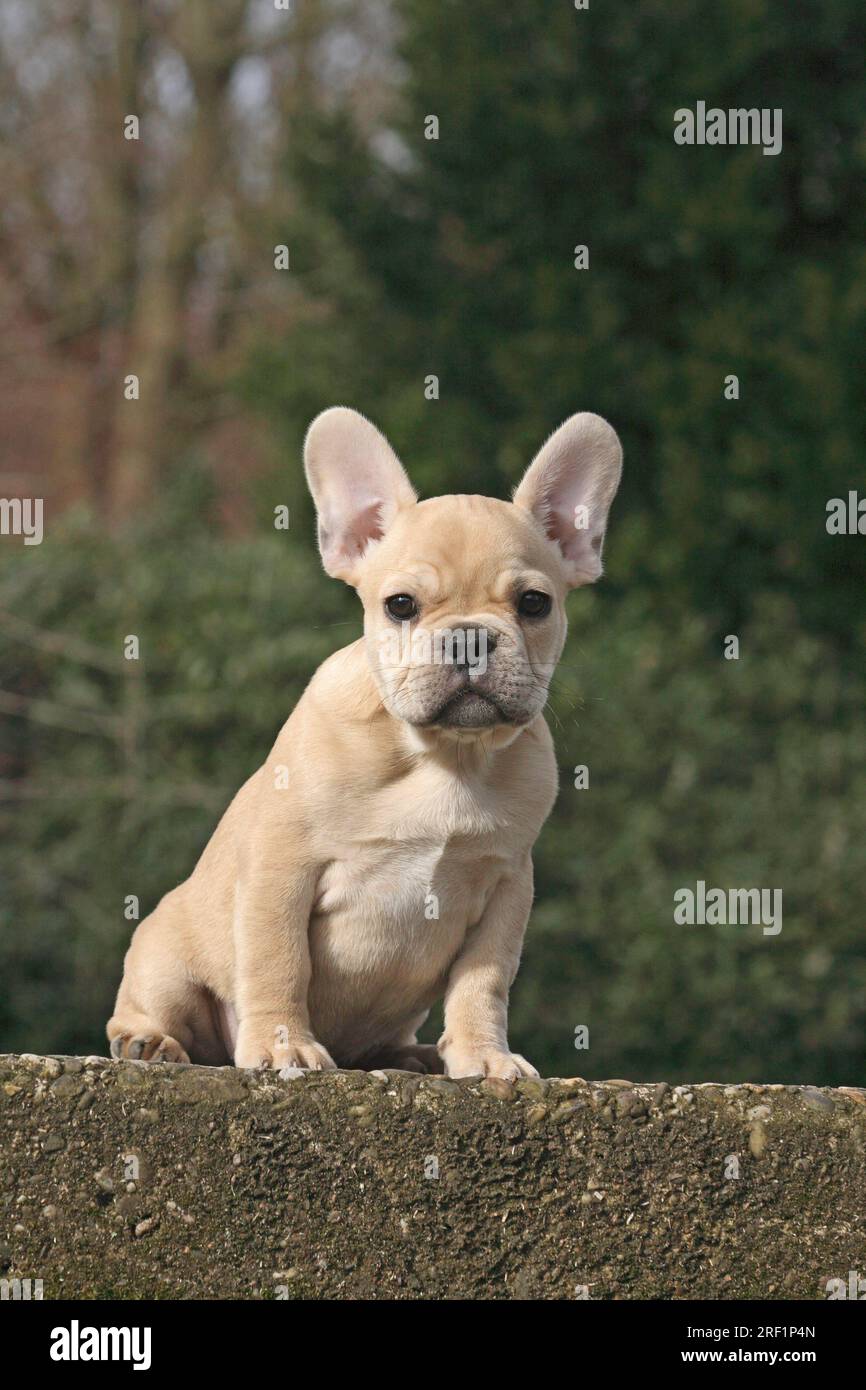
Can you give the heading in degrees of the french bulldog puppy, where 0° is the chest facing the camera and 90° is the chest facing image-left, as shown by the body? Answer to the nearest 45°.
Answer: approximately 315°
